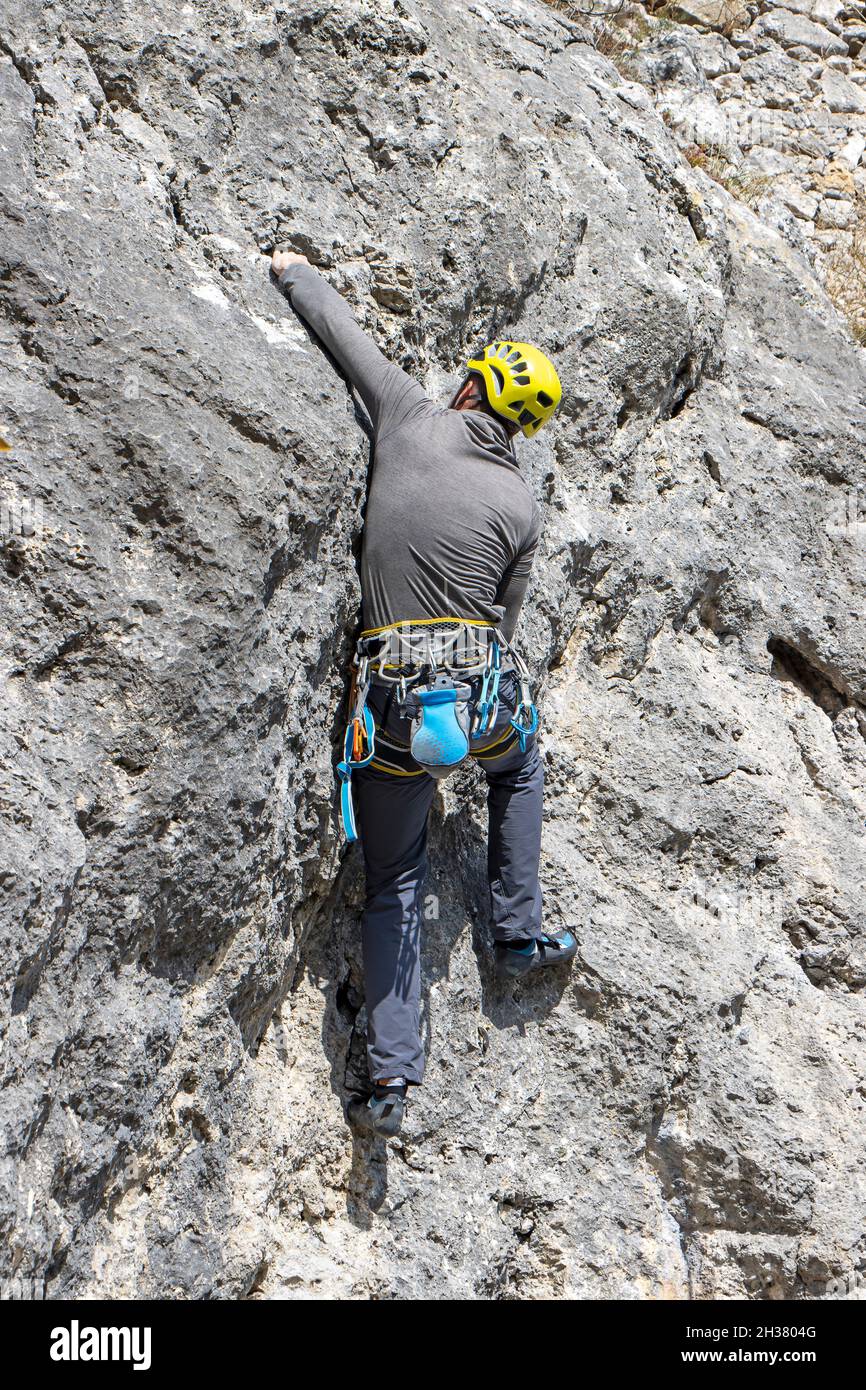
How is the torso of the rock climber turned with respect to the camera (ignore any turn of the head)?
away from the camera
